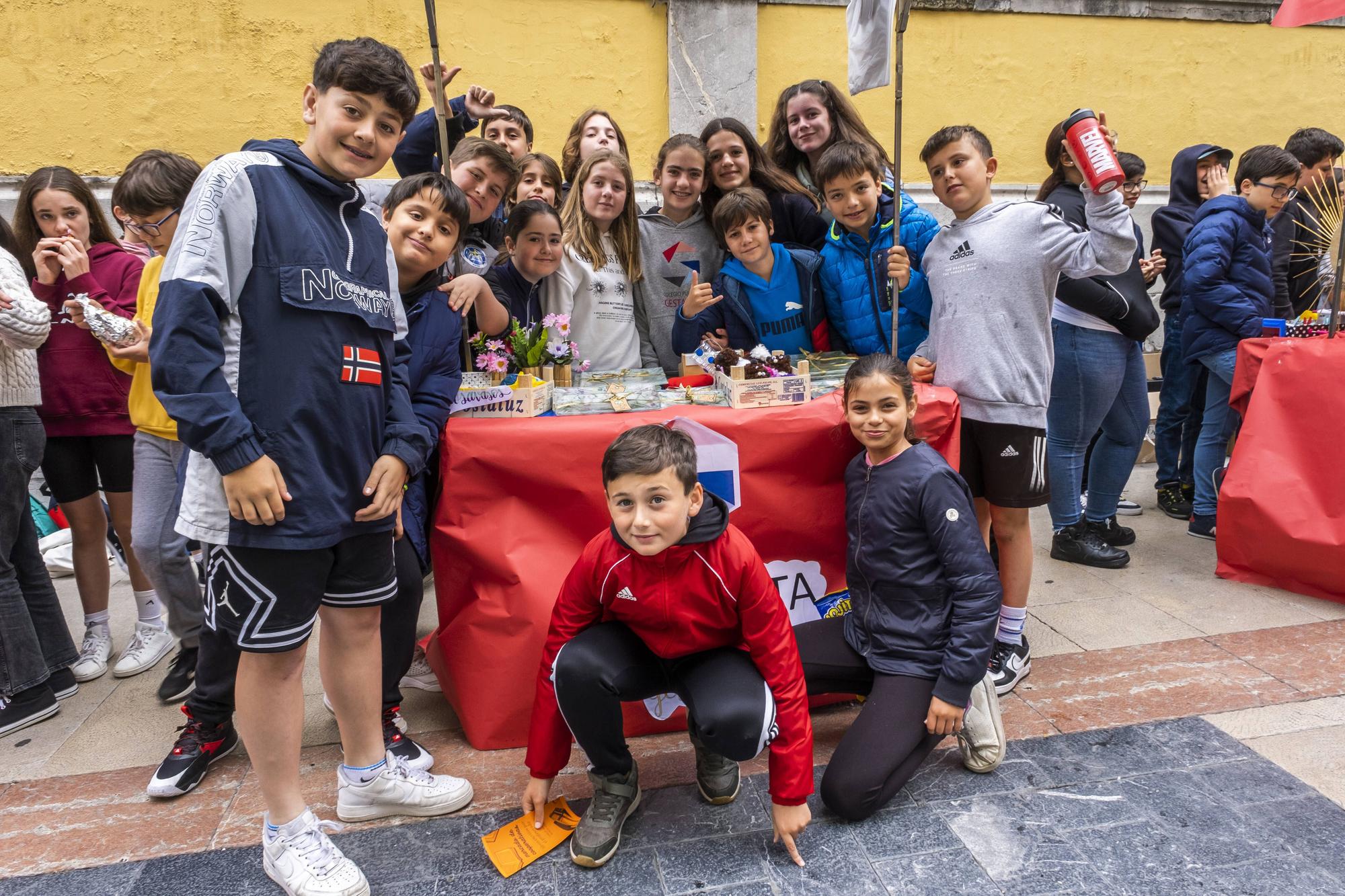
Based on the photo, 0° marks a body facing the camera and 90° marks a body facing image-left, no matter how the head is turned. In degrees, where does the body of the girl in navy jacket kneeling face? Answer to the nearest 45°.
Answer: approximately 45°

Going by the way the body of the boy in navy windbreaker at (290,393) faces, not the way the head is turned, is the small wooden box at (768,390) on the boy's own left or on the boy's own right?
on the boy's own left

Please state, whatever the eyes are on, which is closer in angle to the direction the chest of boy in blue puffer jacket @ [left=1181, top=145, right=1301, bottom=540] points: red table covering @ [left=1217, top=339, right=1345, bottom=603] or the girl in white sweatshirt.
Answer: the red table covering

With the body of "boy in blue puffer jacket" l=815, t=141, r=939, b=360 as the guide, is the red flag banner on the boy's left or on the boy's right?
on the boy's left

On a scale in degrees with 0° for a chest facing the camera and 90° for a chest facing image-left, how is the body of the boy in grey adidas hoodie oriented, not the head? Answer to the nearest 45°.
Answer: approximately 45°

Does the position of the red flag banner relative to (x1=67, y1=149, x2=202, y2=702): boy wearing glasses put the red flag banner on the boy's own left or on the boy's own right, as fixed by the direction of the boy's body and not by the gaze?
on the boy's own left

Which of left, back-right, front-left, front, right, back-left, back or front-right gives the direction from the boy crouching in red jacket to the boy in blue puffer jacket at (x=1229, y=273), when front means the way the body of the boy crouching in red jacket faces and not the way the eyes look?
back-left

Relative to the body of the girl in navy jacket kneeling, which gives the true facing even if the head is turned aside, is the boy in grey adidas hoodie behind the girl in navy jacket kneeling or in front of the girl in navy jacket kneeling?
behind

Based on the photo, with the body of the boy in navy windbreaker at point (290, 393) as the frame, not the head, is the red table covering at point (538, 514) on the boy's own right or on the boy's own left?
on the boy's own left

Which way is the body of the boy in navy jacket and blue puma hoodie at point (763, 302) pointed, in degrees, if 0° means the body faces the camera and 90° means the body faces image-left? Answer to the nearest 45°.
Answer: approximately 0°
